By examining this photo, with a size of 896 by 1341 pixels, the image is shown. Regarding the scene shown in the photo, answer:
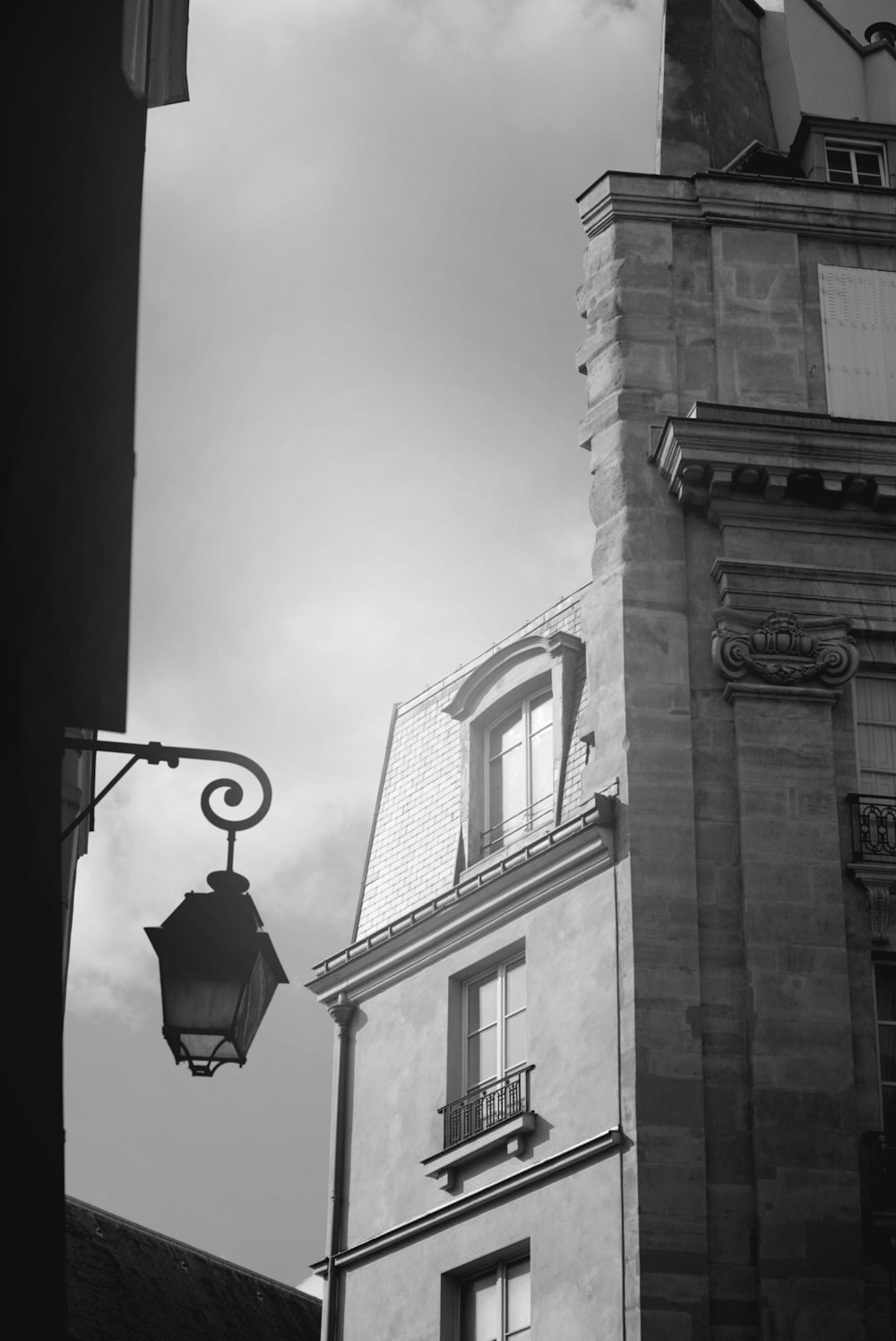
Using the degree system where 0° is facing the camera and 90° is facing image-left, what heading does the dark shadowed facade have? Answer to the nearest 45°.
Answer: approximately 270°

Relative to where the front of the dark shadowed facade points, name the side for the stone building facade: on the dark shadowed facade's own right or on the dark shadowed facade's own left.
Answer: on the dark shadowed facade's own left
